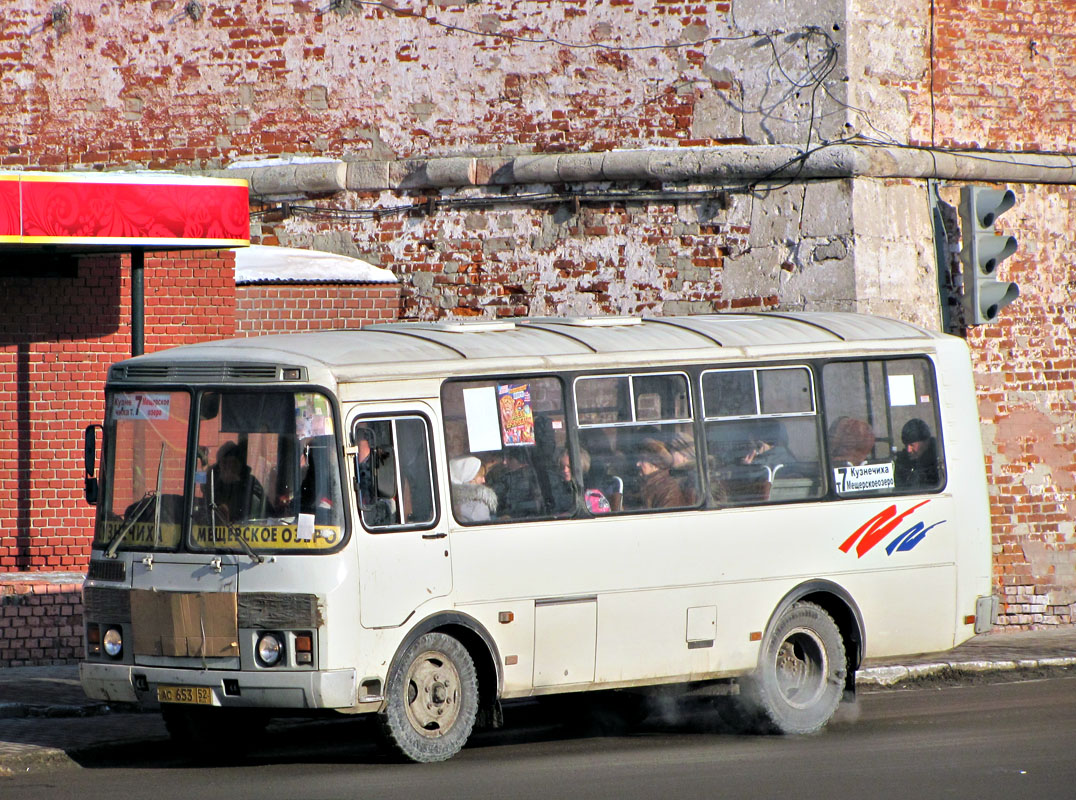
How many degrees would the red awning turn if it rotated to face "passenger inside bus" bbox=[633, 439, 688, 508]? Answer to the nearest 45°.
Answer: approximately 45° to its left

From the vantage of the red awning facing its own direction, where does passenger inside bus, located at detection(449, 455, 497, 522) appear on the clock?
The passenger inside bus is roughly at 11 o'clock from the red awning.

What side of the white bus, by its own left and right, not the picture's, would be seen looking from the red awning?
right

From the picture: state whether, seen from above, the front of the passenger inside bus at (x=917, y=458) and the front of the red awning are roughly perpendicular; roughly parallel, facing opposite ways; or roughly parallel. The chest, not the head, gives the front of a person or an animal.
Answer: roughly perpendicular
